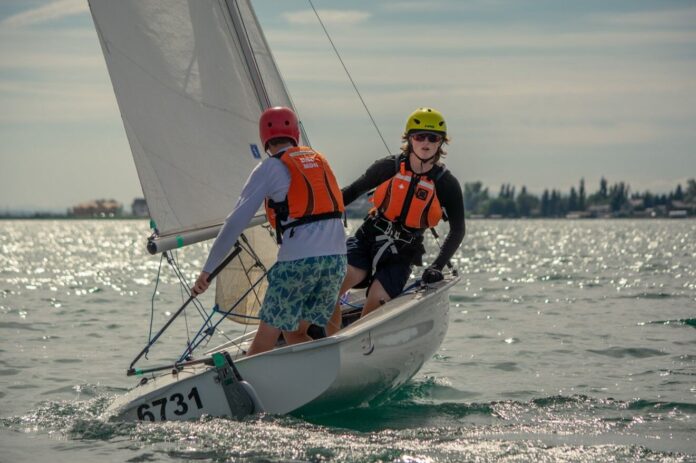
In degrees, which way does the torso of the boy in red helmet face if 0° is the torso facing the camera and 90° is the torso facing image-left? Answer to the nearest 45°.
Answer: approximately 135°

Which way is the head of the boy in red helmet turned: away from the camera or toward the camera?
away from the camera
